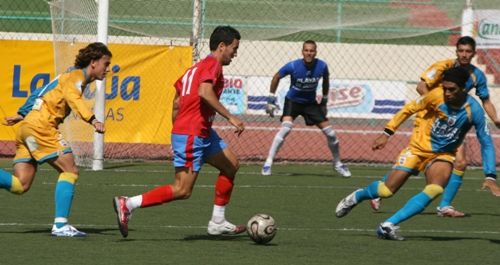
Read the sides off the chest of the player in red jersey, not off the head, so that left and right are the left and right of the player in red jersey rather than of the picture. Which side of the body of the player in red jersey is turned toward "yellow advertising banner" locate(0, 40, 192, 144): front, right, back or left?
left

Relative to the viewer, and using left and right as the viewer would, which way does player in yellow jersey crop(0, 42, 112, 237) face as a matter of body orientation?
facing to the right of the viewer

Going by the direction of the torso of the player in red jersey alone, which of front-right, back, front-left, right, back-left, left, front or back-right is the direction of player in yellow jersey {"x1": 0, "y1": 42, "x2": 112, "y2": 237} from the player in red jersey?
back

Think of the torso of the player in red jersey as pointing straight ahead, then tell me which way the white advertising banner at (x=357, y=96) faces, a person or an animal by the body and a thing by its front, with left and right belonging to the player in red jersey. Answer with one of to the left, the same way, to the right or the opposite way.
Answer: to the right

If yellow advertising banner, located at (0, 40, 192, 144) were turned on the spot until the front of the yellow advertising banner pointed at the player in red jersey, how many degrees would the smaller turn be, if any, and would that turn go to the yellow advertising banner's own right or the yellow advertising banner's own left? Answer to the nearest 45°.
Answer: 0° — it already faces them

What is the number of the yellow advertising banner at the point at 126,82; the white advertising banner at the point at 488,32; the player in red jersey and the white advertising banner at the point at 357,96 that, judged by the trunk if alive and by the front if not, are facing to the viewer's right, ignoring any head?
1

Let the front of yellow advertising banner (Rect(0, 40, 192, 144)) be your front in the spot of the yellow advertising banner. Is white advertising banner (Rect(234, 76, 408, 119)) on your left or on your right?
on your left

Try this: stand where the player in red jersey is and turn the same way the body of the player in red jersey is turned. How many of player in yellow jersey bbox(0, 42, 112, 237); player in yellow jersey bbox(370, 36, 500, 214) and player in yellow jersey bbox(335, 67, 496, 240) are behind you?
1

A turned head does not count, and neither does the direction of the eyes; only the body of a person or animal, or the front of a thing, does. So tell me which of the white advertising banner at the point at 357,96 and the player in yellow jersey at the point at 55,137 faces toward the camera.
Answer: the white advertising banner

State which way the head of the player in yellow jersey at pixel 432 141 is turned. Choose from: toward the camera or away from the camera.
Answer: toward the camera

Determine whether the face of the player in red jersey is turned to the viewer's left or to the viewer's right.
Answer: to the viewer's right

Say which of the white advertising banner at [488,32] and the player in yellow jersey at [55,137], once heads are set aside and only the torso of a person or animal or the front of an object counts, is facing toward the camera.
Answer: the white advertising banner

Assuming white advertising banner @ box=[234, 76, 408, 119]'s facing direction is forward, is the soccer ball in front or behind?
in front

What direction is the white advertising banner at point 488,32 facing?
toward the camera

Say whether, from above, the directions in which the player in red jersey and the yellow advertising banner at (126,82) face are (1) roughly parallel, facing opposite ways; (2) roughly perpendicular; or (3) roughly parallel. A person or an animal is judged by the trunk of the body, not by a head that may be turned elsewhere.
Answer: roughly perpendicular
